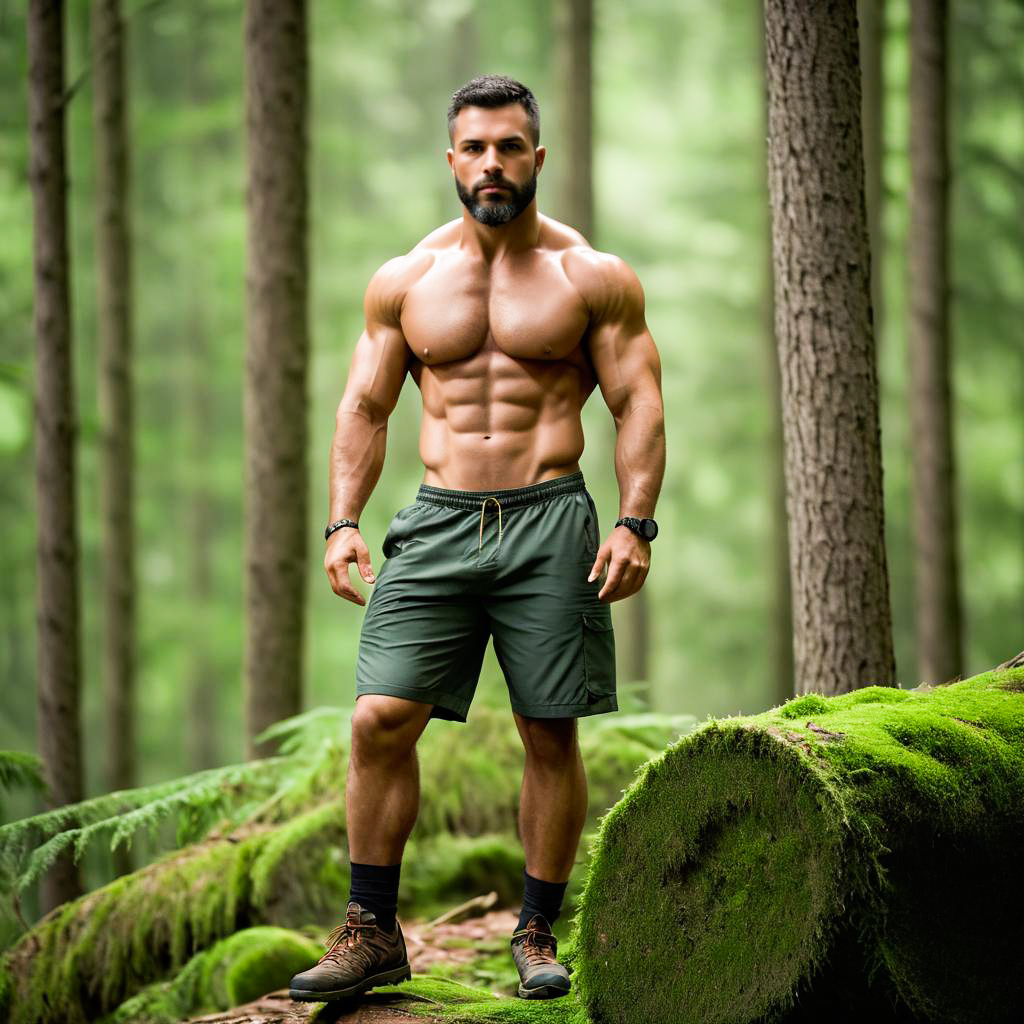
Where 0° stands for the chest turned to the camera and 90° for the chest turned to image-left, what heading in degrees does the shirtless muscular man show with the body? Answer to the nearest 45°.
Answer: approximately 0°

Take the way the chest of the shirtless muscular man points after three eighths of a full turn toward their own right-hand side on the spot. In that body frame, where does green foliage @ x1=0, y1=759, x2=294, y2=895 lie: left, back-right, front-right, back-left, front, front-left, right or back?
front

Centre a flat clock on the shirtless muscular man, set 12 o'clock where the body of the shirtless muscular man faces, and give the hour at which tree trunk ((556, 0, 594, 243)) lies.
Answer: The tree trunk is roughly at 6 o'clock from the shirtless muscular man.

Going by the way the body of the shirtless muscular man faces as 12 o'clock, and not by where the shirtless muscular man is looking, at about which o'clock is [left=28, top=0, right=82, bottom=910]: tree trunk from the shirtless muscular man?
The tree trunk is roughly at 5 o'clock from the shirtless muscular man.

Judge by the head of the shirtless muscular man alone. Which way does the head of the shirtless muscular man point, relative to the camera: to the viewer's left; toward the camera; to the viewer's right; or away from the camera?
toward the camera

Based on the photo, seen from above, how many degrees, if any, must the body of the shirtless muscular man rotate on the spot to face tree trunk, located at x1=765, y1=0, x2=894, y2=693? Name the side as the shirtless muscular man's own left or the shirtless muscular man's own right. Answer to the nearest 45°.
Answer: approximately 135° to the shirtless muscular man's own left

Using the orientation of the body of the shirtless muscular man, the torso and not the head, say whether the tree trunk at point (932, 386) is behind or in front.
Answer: behind

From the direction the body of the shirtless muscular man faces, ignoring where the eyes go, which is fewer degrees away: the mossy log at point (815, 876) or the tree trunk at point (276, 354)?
the mossy log

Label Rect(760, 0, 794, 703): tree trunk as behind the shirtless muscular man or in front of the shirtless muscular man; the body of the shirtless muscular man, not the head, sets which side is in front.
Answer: behind
